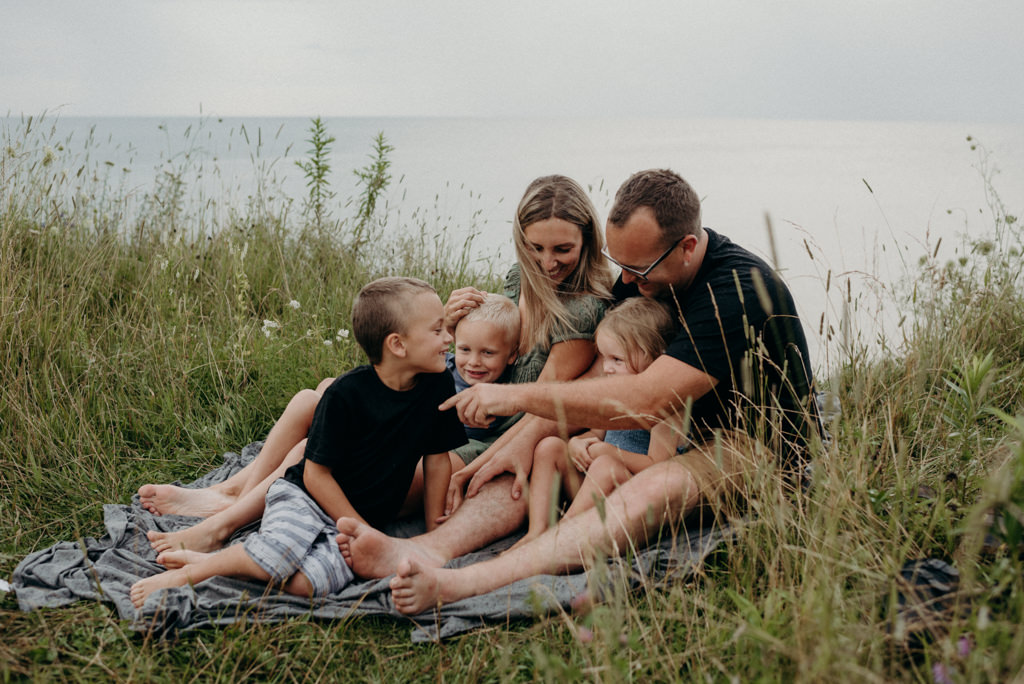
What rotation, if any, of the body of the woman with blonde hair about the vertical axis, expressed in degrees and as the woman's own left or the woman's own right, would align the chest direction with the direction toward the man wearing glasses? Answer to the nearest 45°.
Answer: approximately 90° to the woman's own left

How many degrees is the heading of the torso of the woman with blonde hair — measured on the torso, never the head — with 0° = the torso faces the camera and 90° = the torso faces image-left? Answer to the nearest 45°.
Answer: approximately 45°

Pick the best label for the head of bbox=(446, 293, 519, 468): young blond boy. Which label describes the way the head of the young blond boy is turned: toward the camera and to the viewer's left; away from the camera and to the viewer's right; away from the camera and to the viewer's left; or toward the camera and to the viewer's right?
toward the camera and to the viewer's left

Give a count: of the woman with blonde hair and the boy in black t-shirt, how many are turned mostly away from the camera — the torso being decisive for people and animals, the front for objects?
0

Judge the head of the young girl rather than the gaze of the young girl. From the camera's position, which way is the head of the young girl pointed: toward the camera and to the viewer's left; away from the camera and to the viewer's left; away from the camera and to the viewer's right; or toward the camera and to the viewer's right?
toward the camera and to the viewer's left

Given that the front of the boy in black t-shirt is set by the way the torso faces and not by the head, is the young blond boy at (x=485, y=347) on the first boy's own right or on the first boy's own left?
on the first boy's own left

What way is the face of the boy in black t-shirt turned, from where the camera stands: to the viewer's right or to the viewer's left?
to the viewer's right

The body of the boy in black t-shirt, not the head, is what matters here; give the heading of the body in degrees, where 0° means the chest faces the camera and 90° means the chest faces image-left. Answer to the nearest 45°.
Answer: approximately 315°

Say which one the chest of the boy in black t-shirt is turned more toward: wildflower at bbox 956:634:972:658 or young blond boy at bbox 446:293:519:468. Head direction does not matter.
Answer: the wildflower

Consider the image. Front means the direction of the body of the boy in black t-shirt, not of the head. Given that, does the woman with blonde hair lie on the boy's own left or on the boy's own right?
on the boy's own left

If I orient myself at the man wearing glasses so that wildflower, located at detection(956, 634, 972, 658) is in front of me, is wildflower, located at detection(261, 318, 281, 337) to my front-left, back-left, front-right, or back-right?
back-right

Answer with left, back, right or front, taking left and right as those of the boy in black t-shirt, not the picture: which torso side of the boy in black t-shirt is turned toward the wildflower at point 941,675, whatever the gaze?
front
